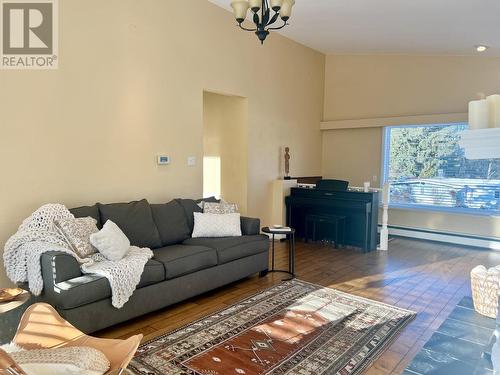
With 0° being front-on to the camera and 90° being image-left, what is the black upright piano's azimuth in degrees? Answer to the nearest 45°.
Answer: approximately 45°

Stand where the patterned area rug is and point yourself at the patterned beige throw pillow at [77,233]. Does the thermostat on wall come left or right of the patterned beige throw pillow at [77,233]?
right

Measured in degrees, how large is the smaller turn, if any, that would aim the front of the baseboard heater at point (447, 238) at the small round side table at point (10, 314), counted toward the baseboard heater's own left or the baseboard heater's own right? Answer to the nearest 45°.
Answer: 0° — it already faces it

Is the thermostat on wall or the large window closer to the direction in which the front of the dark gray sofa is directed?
the large window
